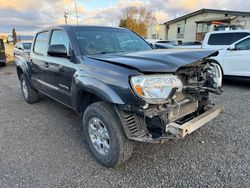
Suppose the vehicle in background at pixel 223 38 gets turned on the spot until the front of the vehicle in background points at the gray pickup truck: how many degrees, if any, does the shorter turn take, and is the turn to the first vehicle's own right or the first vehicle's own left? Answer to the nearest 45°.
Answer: approximately 90° to the first vehicle's own right

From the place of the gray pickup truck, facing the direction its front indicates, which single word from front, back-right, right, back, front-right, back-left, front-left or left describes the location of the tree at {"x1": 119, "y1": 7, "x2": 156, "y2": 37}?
back-left

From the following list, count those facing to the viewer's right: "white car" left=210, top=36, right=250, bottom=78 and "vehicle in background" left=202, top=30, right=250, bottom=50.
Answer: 1

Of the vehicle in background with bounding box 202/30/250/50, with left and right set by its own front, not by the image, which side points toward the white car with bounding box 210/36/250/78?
right

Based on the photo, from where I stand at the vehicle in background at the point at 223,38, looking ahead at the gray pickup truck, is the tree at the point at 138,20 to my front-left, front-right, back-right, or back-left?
back-right

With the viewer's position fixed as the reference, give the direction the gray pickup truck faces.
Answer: facing the viewer and to the right of the viewer

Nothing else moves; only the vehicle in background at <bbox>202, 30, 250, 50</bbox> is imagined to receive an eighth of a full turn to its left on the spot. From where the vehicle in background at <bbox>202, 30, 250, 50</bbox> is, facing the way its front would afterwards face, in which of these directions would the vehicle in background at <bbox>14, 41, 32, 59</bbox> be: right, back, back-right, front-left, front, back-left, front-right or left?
back
